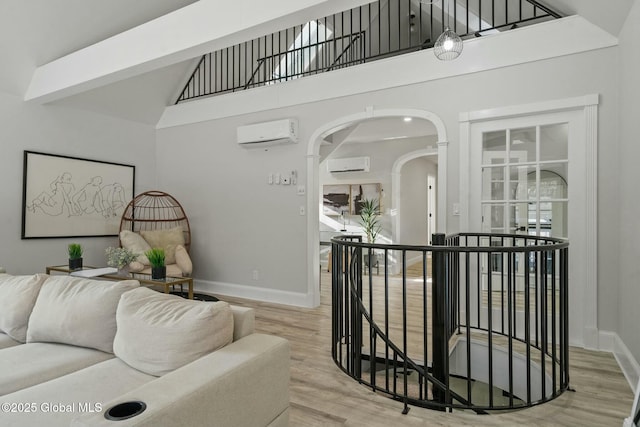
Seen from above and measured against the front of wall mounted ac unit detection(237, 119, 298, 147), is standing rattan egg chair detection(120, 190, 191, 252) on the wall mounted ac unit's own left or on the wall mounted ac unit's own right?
on the wall mounted ac unit's own right

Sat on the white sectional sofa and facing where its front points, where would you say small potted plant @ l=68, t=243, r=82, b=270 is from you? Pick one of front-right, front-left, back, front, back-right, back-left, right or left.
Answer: back-right

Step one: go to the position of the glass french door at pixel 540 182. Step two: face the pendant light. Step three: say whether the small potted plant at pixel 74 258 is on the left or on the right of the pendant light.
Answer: right

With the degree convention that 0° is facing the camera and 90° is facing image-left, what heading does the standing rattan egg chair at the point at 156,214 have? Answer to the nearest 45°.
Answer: approximately 0°

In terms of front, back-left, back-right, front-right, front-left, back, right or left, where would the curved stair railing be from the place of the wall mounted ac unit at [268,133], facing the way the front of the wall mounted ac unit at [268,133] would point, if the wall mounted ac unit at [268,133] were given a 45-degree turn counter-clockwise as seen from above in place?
front-left

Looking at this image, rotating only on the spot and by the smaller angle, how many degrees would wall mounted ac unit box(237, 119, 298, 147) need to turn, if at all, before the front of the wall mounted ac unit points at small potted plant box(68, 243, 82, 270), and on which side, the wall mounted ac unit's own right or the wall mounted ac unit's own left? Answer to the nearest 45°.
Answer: approximately 45° to the wall mounted ac unit's own right

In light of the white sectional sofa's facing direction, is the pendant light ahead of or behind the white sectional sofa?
behind

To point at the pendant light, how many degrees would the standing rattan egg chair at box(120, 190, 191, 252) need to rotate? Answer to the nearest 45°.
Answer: approximately 45° to its left

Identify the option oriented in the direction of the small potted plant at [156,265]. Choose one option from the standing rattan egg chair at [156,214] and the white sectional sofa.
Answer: the standing rattan egg chair

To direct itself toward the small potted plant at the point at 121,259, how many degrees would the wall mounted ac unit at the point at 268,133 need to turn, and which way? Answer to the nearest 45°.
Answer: approximately 45° to its right
